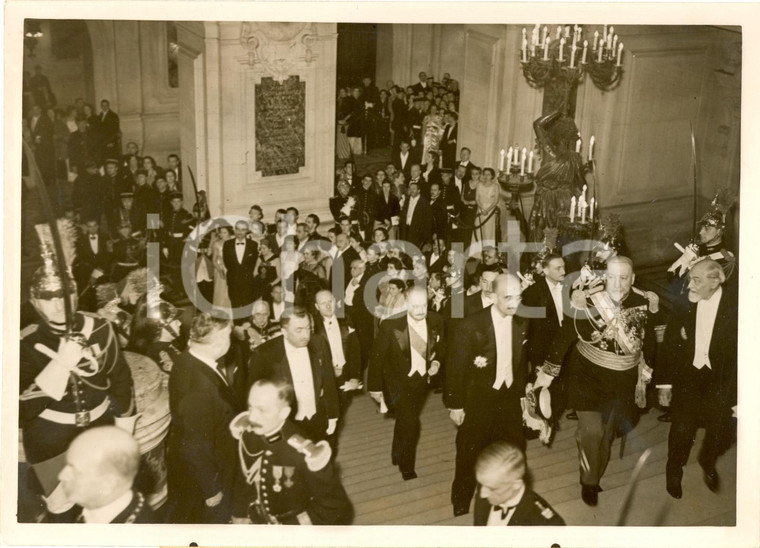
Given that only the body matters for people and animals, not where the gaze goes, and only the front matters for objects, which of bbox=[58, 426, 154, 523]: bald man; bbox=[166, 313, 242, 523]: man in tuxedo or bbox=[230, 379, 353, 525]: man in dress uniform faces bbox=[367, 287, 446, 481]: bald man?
the man in tuxedo

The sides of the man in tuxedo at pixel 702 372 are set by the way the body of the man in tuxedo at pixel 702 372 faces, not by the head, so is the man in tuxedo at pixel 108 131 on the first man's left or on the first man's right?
on the first man's right

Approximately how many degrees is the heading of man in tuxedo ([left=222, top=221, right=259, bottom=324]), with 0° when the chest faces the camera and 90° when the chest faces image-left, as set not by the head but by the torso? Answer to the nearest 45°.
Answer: approximately 0°

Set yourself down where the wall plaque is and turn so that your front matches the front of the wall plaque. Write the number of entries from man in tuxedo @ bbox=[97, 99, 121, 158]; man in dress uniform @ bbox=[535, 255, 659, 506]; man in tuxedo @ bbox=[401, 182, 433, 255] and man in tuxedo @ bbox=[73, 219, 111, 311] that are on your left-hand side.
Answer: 2

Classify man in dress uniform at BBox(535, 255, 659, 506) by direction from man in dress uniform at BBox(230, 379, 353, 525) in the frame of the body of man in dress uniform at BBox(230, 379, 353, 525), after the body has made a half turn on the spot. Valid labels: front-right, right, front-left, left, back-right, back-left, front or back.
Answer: front-right

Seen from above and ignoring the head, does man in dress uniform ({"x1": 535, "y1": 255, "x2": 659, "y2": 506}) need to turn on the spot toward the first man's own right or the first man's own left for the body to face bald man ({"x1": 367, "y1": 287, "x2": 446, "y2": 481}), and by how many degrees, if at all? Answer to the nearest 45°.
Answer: approximately 90° to the first man's own right
